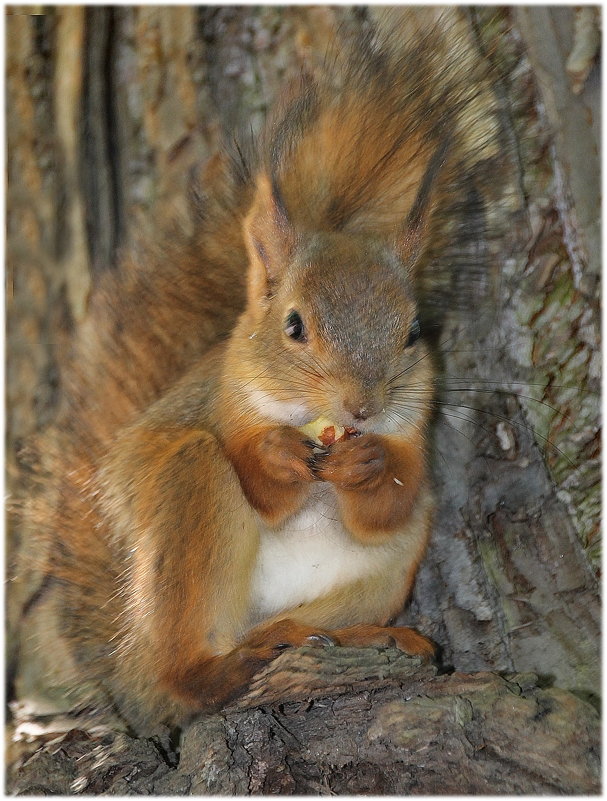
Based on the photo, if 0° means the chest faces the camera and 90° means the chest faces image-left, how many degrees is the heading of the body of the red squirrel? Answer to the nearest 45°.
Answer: approximately 315°
